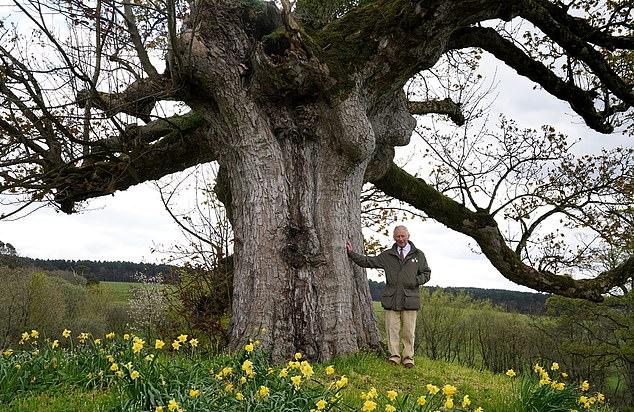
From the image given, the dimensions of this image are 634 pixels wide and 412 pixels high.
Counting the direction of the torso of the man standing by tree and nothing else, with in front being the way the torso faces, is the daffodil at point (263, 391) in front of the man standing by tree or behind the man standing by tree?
in front

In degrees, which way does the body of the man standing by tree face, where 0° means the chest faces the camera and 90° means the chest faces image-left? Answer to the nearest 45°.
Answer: approximately 0°
